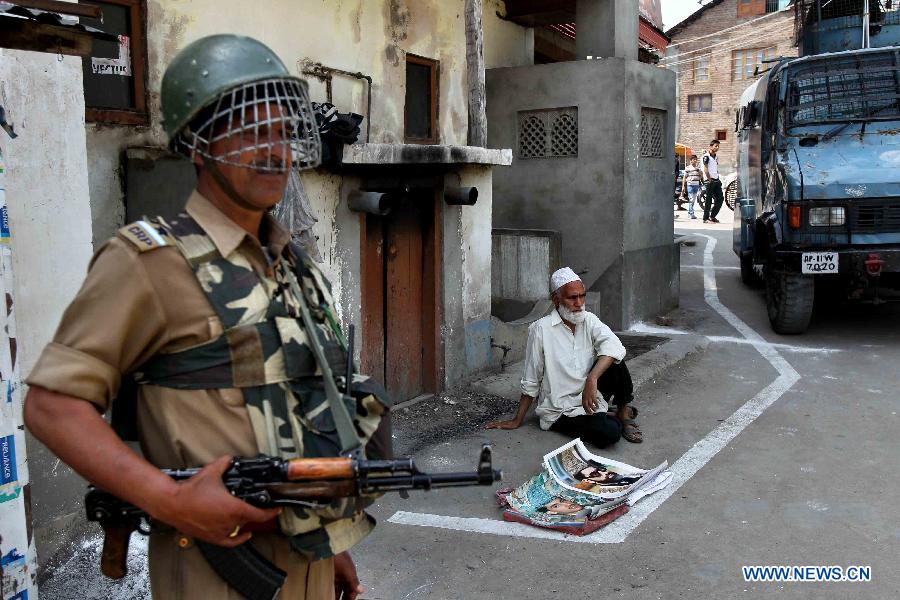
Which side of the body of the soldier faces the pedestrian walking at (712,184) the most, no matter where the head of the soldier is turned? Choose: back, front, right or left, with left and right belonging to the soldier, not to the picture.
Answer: left

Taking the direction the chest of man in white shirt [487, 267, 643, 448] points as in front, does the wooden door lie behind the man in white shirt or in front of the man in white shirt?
behind

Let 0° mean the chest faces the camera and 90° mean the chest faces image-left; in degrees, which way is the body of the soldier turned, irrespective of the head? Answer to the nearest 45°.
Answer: approximately 315°

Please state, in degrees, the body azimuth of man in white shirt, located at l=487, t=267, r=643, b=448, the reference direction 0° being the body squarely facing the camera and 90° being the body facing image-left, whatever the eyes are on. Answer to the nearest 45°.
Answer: approximately 315°

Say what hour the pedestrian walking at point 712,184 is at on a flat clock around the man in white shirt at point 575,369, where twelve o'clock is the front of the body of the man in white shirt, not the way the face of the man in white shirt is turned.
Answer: The pedestrian walking is roughly at 8 o'clock from the man in white shirt.

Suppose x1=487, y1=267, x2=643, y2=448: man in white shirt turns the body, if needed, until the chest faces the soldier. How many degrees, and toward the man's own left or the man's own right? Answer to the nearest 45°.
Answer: approximately 45° to the man's own right

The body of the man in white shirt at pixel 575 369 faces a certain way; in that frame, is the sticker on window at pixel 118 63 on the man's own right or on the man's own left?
on the man's own right
